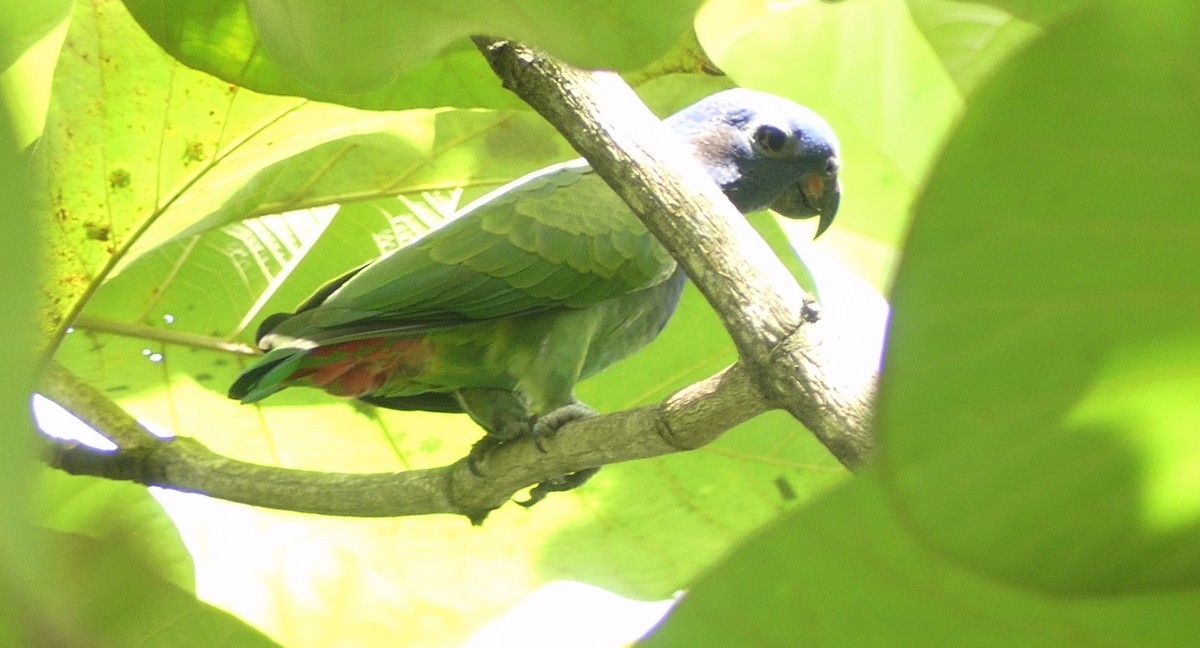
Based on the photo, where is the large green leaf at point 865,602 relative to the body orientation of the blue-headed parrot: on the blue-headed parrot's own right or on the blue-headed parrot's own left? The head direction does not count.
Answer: on the blue-headed parrot's own right

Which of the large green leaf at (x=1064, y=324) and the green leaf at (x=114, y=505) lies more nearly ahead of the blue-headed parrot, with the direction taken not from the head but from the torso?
the large green leaf

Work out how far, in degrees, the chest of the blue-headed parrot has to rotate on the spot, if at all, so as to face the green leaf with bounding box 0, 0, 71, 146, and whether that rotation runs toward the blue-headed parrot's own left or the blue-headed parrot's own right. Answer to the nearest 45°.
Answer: approximately 180°

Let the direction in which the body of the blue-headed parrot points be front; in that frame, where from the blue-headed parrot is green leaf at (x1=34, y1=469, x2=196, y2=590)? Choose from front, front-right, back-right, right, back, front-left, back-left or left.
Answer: back-right

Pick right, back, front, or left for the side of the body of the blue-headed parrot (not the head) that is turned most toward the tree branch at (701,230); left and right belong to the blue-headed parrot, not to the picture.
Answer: front

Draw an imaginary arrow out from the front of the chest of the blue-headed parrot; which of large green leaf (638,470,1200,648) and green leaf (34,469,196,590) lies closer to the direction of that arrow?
the large green leaf

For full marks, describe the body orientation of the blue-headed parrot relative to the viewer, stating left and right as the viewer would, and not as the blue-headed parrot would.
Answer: facing to the right of the viewer

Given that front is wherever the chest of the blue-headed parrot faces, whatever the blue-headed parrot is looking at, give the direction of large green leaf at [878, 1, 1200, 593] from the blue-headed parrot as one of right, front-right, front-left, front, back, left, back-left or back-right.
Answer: right
